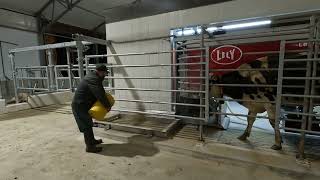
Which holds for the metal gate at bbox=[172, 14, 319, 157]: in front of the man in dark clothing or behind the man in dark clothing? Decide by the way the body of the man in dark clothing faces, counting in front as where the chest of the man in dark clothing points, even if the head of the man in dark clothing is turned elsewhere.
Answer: in front

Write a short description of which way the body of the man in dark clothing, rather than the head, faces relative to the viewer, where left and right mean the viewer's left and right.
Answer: facing to the right of the viewer

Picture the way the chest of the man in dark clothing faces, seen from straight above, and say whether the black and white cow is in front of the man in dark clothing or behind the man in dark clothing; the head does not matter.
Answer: in front
